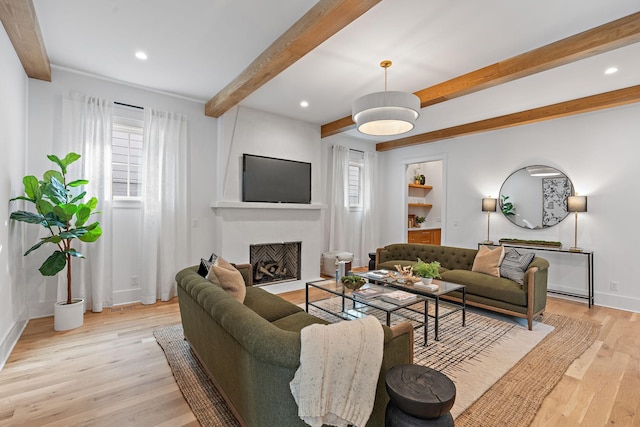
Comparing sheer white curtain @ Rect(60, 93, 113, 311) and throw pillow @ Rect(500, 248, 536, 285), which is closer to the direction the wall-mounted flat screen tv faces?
the throw pillow

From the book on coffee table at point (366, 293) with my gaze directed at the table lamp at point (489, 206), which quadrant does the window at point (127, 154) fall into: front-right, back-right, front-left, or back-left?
back-left

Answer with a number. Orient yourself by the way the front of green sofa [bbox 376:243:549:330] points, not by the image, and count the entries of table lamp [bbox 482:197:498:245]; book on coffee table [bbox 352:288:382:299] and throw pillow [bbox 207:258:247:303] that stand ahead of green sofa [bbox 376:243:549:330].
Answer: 2

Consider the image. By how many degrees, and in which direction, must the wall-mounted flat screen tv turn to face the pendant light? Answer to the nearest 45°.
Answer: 0° — it already faces it

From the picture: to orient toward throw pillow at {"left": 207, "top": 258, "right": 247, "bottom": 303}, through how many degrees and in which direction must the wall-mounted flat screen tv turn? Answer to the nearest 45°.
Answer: approximately 45° to its right

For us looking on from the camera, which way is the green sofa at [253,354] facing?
facing away from the viewer and to the right of the viewer

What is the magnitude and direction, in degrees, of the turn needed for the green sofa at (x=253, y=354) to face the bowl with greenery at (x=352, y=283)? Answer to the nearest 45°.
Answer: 0° — it already faces it

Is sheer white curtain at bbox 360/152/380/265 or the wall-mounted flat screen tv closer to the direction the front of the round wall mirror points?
the wall-mounted flat screen tv

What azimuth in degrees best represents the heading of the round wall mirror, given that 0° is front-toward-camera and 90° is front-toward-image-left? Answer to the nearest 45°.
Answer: approximately 0°

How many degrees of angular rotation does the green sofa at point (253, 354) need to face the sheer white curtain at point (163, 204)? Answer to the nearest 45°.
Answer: approximately 90° to its left

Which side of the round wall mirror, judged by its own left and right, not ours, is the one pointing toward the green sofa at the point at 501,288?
front

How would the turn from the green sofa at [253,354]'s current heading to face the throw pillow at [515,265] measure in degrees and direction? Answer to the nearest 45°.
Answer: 0° — it already faces it

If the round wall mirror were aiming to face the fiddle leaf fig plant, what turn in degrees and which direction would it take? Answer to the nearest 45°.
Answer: approximately 45° to its right

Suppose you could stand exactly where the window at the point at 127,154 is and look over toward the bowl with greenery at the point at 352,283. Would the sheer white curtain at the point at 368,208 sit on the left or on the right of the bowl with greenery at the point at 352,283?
left

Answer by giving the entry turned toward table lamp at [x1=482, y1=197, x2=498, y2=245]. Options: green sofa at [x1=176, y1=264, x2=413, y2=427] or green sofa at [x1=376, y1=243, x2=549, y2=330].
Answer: green sofa at [x1=176, y1=264, x2=413, y2=427]
